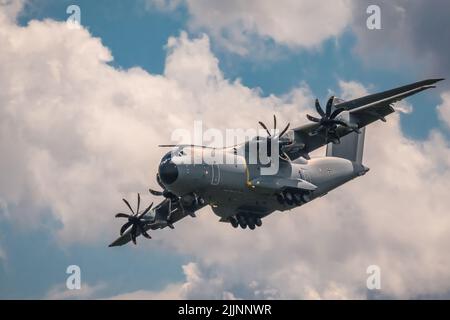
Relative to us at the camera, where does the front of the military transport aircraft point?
facing the viewer and to the left of the viewer
